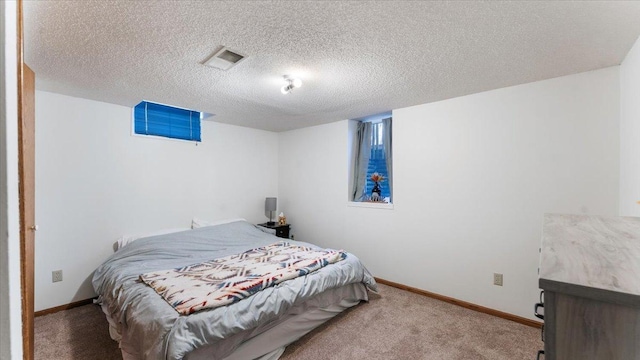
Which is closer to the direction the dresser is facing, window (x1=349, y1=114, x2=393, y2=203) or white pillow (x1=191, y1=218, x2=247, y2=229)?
the white pillow

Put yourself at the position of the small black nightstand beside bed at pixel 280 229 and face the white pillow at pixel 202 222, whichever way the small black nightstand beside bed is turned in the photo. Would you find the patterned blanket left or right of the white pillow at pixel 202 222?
left

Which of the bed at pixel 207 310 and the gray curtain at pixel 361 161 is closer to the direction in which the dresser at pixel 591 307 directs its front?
the bed

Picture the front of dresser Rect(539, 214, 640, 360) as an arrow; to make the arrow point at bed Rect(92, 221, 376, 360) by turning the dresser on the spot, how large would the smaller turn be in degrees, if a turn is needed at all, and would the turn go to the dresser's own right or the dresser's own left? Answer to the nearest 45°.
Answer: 0° — it already faces it

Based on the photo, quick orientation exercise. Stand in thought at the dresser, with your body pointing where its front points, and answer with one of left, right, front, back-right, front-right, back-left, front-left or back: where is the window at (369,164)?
front-right

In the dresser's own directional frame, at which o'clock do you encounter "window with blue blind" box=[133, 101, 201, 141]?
The window with blue blind is roughly at 12 o'clock from the dresser.

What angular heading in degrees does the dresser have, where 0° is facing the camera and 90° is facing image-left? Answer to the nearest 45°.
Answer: approximately 90°

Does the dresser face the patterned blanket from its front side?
yes
